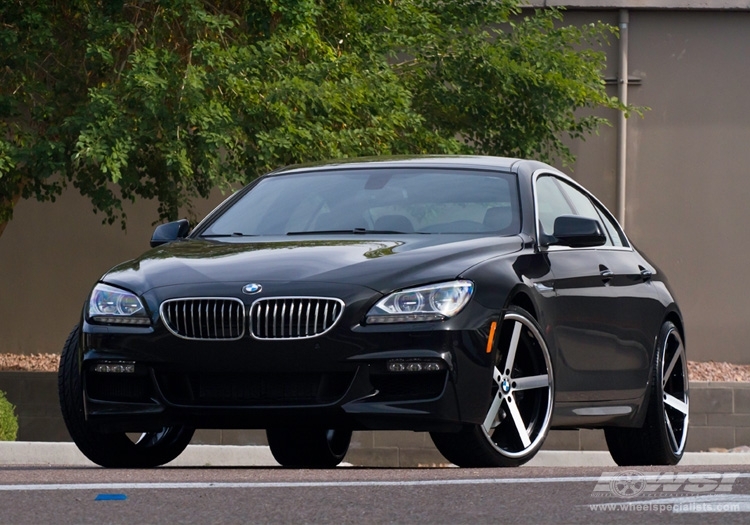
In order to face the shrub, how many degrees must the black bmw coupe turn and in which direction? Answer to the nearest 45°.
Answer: approximately 90° to its right

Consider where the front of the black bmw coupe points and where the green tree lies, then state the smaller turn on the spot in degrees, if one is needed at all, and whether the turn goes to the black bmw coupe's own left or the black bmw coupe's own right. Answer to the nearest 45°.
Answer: approximately 135° to the black bmw coupe's own right

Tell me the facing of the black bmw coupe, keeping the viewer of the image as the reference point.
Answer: facing the viewer and to the left of the viewer

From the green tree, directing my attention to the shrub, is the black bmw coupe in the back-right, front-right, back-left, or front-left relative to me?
front-left
